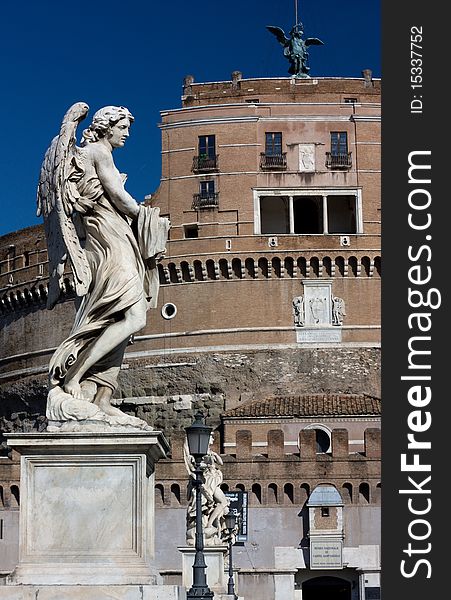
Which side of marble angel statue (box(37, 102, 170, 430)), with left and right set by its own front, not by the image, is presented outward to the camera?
right

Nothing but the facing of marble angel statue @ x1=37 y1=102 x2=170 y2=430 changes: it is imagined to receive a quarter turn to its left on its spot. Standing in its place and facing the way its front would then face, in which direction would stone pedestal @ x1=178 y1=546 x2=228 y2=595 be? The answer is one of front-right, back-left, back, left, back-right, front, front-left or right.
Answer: front

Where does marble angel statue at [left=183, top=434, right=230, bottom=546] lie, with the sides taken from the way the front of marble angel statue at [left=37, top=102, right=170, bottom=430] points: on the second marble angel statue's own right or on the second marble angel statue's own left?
on the second marble angel statue's own left
